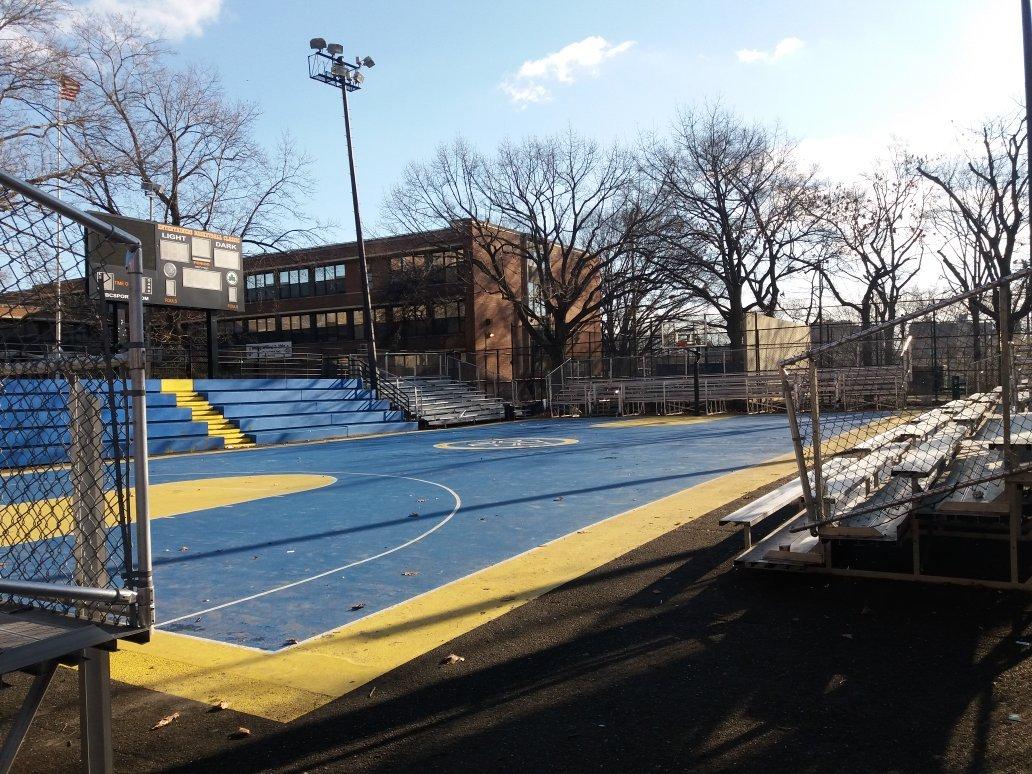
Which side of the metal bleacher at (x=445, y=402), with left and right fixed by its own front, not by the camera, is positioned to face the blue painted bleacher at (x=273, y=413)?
right

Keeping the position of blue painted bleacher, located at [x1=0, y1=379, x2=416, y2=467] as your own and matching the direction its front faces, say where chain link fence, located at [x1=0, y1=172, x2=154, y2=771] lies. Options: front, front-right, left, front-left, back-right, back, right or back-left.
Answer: front-right

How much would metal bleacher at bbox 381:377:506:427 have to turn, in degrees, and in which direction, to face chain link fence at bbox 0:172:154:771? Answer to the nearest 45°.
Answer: approximately 45° to its right

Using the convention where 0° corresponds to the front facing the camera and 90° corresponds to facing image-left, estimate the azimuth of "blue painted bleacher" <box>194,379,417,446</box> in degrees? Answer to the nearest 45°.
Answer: approximately 315°

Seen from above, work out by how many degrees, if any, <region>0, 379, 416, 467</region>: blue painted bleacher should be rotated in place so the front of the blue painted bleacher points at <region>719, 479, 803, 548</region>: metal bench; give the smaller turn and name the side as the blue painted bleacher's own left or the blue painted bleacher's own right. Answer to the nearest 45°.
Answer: approximately 45° to the blue painted bleacher's own right

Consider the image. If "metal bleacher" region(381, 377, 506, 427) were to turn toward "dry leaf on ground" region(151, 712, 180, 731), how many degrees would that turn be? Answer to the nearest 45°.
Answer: approximately 45° to its right

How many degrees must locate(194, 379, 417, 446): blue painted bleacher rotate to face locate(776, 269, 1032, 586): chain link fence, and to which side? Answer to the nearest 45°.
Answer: approximately 45° to its right

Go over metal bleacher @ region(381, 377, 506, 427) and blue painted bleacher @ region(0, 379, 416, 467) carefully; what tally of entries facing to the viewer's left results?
0

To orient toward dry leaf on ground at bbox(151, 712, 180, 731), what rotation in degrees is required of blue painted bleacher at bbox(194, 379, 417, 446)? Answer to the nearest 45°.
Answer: approximately 45° to its right

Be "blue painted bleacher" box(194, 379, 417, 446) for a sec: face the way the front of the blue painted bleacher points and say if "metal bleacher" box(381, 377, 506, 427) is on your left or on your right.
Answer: on your left

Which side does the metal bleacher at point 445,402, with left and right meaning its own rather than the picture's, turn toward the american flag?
right
